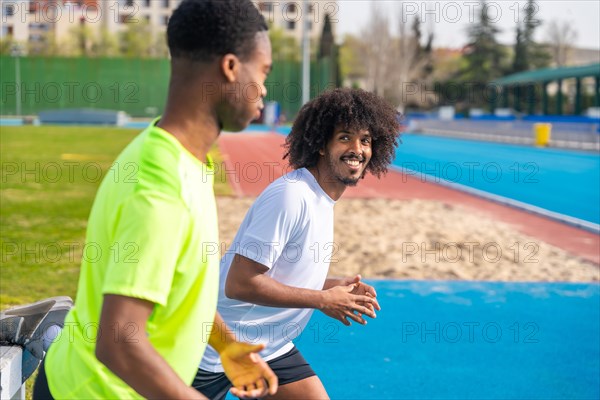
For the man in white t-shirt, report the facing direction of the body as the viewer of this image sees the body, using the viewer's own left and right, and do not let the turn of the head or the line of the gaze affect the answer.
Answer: facing to the right of the viewer

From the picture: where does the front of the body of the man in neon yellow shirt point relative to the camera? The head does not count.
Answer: to the viewer's right

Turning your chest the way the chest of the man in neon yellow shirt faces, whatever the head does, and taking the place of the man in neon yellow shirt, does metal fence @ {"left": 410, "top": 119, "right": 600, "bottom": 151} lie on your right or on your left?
on your left

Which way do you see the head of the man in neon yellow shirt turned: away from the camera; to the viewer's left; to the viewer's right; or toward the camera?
to the viewer's right

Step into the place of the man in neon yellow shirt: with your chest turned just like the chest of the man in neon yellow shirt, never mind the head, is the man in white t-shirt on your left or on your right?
on your left

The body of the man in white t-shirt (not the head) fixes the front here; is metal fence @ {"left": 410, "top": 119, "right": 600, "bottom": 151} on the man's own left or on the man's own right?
on the man's own left

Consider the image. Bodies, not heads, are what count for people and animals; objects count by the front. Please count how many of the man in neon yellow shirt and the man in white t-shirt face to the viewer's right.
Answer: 2

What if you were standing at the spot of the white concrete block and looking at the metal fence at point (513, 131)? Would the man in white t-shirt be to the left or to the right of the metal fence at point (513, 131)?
right
